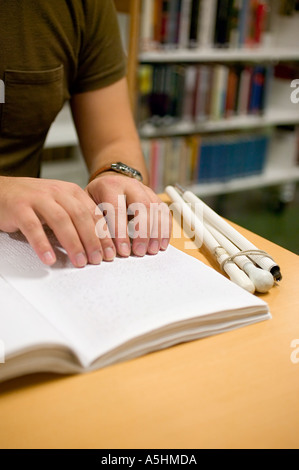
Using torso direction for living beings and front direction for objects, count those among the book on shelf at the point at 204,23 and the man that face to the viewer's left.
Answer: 0

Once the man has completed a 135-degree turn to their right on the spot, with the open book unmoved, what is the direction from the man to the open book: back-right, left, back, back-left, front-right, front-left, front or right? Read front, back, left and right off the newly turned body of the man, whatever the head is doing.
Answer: left

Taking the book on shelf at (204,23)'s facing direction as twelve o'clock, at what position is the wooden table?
The wooden table is roughly at 12 o'clock from the book on shelf.

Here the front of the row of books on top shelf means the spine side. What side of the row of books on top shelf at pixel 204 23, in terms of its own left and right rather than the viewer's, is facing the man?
front

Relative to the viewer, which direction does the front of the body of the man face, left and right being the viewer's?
facing the viewer and to the right of the viewer

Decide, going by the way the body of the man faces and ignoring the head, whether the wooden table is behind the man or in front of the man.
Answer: in front

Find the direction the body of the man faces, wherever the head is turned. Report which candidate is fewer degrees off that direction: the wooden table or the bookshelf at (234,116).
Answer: the wooden table

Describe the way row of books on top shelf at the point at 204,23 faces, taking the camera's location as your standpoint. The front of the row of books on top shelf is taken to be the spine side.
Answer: facing the viewer

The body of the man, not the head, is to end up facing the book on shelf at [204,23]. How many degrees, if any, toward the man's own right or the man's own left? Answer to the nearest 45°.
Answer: approximately 135° to the man's own left
